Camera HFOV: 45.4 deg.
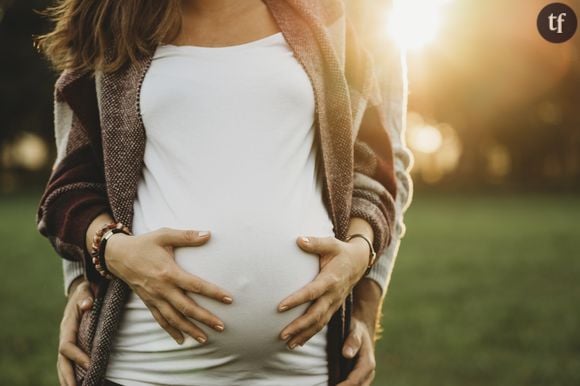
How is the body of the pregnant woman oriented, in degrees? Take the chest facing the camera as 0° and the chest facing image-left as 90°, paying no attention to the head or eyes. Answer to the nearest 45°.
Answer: approximately 0°
